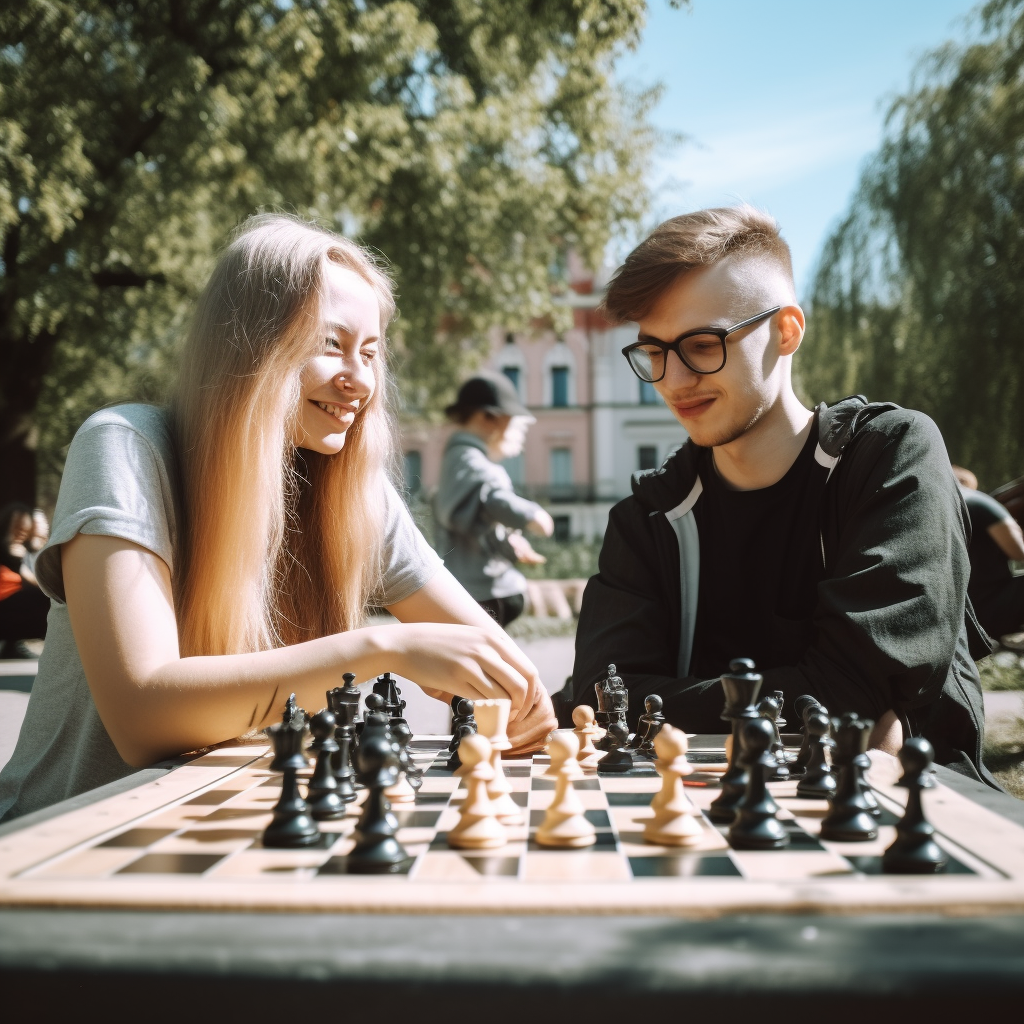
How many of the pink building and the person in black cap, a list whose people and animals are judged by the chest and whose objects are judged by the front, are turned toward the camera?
1

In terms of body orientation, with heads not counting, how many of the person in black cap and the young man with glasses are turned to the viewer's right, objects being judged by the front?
1

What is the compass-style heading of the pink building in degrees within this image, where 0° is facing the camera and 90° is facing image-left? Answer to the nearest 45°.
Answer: approximately 0°

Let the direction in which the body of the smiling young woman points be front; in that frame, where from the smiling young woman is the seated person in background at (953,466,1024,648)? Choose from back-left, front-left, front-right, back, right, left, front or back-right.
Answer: left

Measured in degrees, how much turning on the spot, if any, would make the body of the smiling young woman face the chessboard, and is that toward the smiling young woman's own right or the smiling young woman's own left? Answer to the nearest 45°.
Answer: approximately 45° to the smiling young woman's own right

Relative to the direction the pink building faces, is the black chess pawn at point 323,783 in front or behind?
in front

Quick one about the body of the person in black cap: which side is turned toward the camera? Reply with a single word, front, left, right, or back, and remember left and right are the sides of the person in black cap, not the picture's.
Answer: right

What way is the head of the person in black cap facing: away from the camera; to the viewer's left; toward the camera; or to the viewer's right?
to the viewer's right

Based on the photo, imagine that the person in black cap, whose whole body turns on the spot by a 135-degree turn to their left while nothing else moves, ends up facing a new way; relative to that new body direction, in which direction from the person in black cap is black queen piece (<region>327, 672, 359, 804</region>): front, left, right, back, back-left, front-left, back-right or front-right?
back-left

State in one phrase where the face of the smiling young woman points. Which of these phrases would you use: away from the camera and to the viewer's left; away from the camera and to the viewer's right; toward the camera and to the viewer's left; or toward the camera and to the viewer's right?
toward the camera and to the viewer's right
